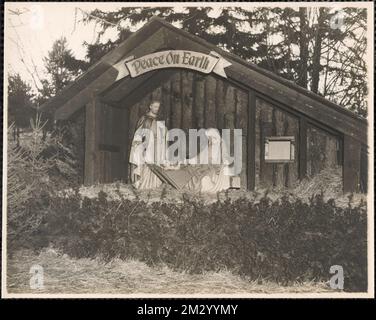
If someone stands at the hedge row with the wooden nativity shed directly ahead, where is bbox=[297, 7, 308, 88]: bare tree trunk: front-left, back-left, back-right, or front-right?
front-right

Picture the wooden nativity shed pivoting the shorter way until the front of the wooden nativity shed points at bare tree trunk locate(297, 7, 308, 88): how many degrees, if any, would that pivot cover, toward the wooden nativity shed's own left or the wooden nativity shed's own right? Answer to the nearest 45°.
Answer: approximately 135° to the wooden nativity shed's own left

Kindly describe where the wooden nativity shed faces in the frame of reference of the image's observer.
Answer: facing the viewer
